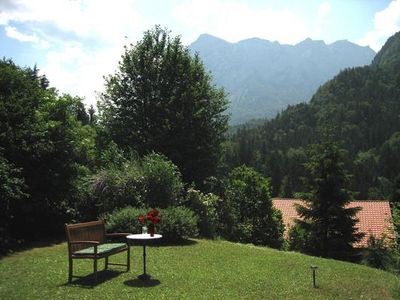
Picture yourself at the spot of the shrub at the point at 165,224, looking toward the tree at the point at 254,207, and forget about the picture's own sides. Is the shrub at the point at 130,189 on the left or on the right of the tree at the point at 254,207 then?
left

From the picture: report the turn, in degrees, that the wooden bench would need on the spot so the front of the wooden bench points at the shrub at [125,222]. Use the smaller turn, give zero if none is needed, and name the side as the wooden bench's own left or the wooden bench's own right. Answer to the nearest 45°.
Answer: approximately 135° to the wooden bench's own left

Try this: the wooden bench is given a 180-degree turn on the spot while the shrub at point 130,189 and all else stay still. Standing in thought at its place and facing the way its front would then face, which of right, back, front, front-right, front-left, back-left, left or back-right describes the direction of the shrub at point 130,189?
front-right

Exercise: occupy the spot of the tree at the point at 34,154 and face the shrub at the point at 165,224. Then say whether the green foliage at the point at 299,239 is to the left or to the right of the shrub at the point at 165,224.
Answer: left

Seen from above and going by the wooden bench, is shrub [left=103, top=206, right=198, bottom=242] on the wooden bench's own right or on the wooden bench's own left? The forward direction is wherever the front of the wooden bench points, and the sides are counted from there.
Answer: on the wooden bench's own left

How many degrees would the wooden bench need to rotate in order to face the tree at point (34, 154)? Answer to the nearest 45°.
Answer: approximately 135° to its left

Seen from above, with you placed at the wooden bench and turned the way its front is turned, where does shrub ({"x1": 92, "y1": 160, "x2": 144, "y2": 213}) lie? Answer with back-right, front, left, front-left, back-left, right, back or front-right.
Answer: back-left

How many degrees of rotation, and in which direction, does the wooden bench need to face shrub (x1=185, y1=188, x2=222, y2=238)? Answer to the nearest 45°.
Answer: approximately 90° to its left

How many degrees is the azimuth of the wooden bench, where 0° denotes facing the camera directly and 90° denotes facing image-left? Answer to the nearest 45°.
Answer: approximately 315°
